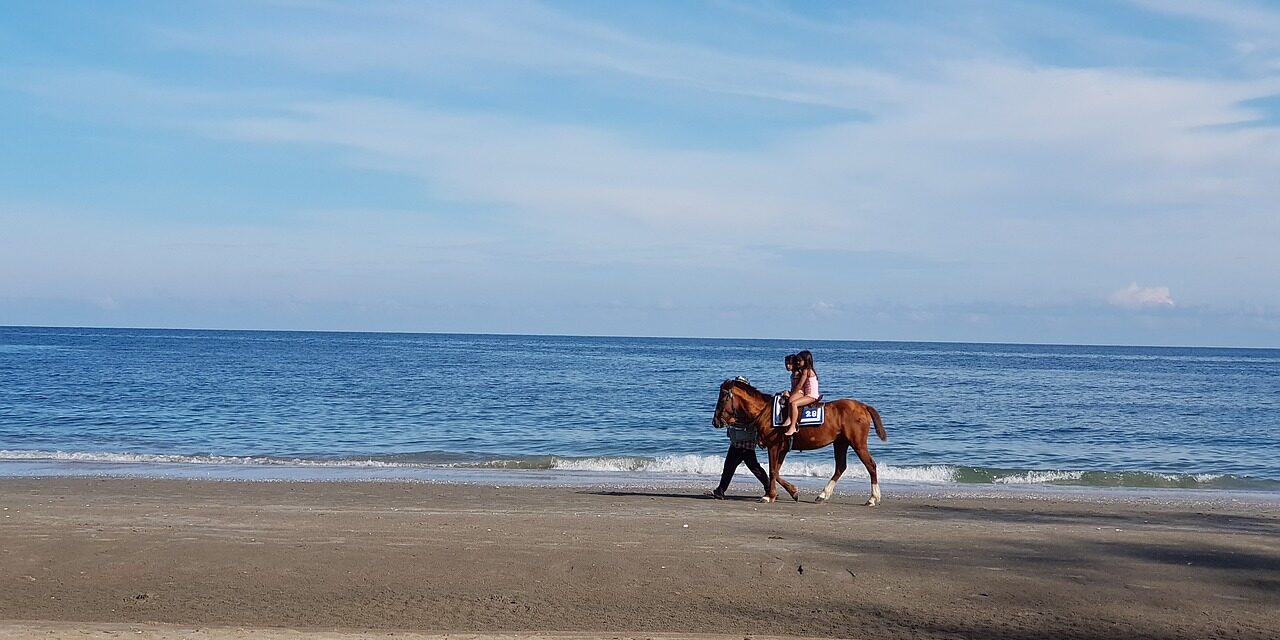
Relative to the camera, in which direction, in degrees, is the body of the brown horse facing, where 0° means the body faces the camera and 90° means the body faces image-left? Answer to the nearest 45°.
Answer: approximately 90°
